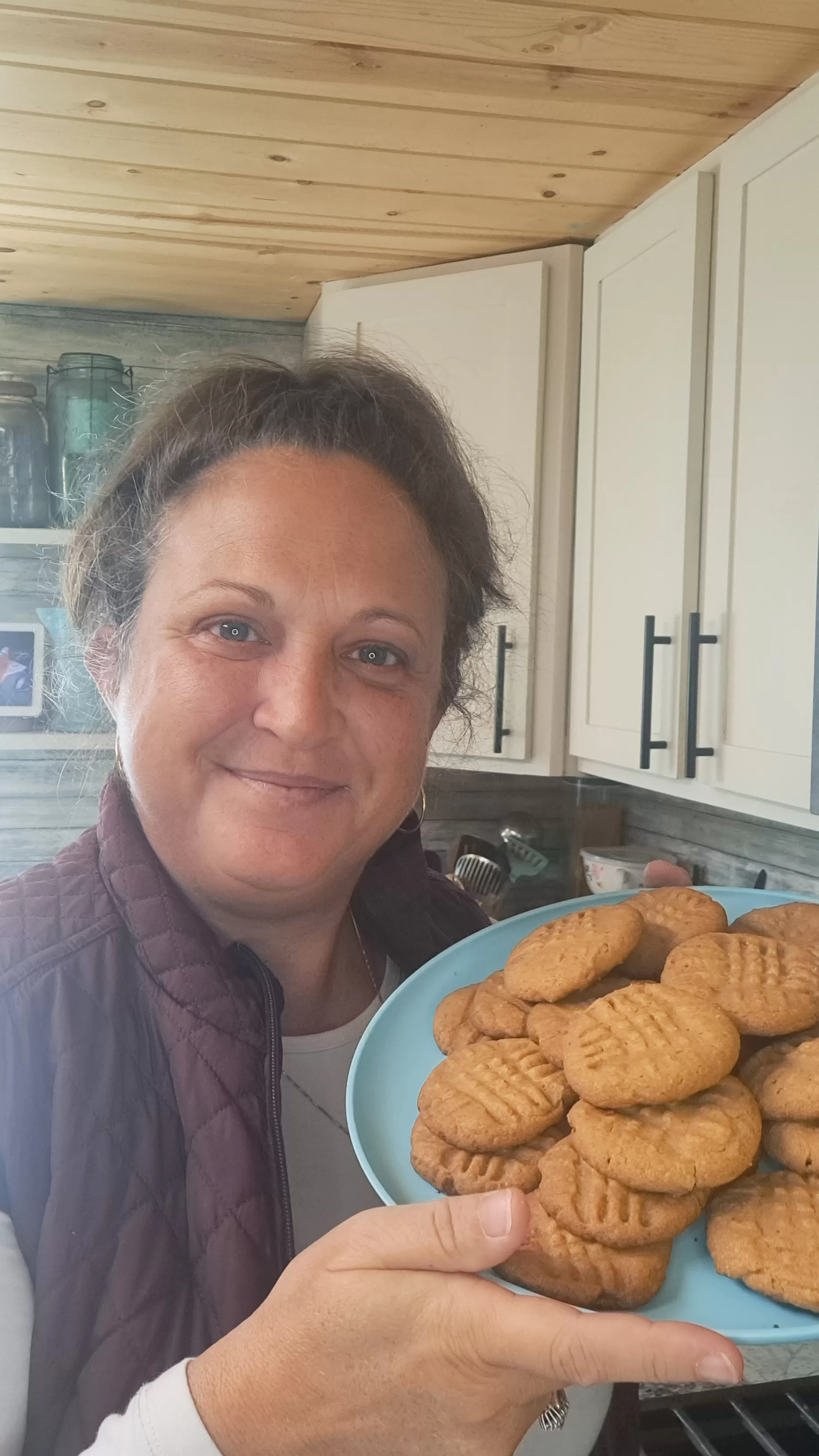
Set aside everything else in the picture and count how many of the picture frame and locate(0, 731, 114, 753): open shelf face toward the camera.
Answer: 2

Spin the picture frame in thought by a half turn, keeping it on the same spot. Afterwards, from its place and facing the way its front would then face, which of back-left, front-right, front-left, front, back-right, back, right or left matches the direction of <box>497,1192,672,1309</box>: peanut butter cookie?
back

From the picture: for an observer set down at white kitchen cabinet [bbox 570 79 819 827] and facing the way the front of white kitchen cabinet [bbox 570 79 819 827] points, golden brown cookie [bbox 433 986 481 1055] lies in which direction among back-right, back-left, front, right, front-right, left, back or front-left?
front-left

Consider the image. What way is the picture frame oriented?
toward the camera

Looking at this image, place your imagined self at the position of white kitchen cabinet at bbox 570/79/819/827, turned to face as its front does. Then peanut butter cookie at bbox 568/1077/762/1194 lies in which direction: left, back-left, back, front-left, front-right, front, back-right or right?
front-left

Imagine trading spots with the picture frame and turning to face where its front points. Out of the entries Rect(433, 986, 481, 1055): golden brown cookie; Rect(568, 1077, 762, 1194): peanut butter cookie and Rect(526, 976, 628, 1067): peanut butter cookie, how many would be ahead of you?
3

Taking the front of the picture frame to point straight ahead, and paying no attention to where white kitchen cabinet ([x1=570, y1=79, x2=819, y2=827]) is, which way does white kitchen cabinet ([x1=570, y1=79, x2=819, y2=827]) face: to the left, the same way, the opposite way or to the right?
to the right

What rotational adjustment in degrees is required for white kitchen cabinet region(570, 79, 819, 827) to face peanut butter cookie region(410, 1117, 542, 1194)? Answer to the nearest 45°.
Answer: approximately 45° to its left

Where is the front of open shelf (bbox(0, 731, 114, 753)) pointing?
toward the camera

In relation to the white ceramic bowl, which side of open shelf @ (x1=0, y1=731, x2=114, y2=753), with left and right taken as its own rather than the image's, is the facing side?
left

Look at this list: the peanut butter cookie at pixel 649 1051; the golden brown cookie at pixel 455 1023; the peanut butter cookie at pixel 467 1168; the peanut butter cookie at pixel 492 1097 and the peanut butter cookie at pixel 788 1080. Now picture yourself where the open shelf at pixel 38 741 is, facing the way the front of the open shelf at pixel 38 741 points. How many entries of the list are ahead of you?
5

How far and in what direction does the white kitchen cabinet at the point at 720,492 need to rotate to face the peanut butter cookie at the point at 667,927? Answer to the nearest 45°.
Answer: approximately 45° to its left

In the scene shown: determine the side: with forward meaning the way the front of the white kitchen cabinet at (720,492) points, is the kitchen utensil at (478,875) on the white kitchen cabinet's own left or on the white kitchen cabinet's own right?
on the white kitchen cabinet's own right
